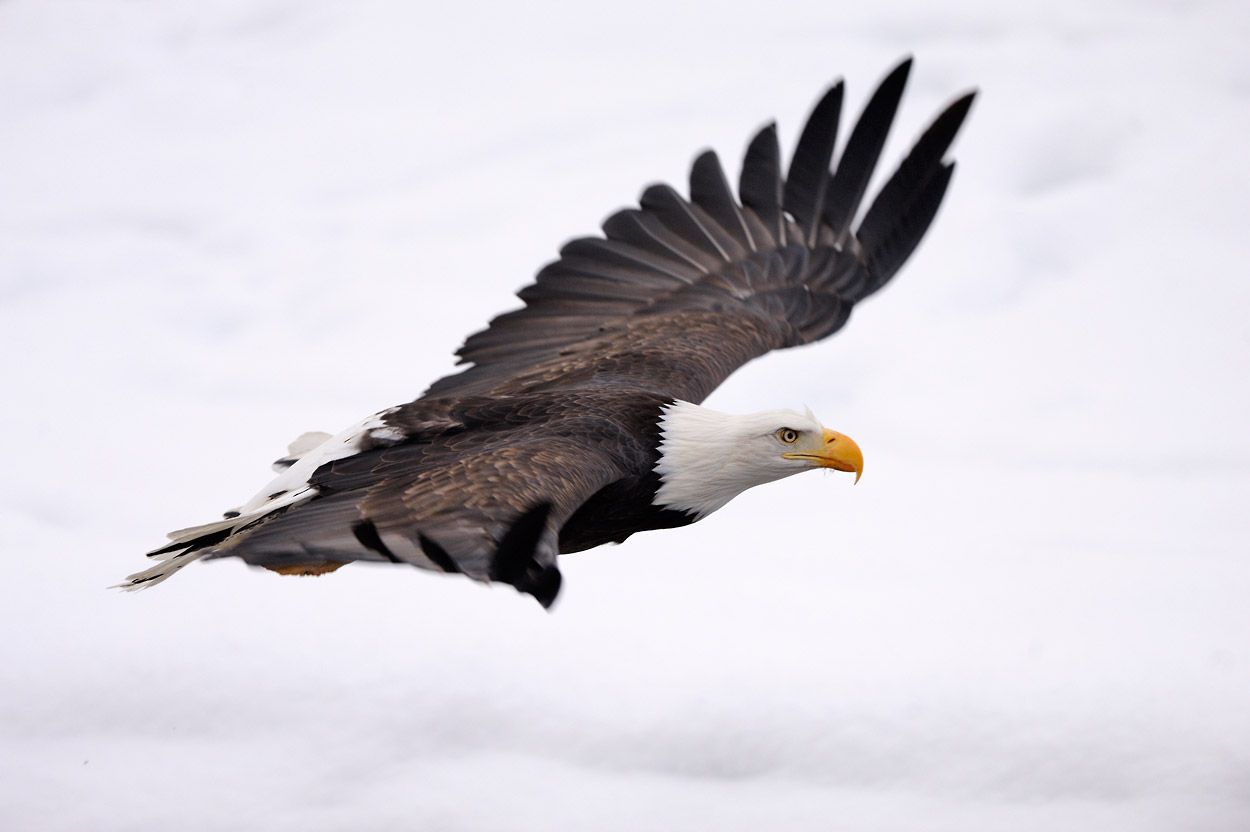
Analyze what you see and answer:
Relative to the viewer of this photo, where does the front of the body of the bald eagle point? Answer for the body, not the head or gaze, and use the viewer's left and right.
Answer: facing to the right of the viewer
